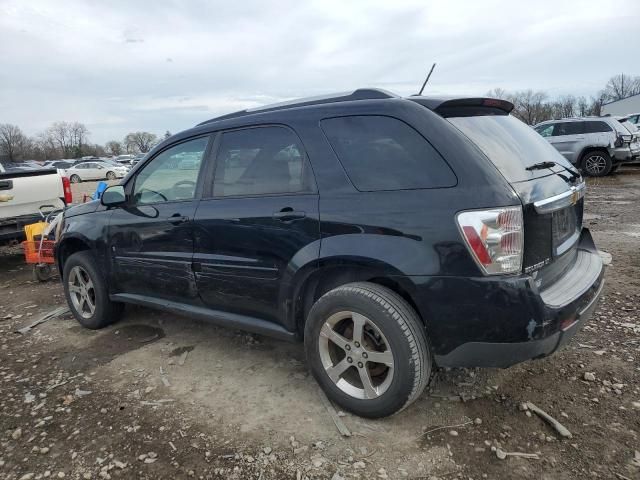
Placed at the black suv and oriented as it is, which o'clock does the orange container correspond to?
The orange container is roughly at 12 o'clock from the black suv.

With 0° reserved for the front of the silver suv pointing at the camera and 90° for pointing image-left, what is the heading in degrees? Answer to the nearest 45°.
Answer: approximately 135°

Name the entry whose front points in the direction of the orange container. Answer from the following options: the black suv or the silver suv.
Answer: the black suv

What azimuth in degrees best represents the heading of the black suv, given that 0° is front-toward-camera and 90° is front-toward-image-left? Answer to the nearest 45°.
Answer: approximately 135°

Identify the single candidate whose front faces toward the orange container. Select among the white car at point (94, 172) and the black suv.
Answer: the black suv

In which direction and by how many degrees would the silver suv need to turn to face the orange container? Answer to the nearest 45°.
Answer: approximately 90° to its left

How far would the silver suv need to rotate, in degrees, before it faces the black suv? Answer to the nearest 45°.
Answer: approximately 135° to its left

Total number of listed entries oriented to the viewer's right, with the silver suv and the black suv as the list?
0

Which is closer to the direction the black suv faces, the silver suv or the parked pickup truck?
the parked pickup truck
